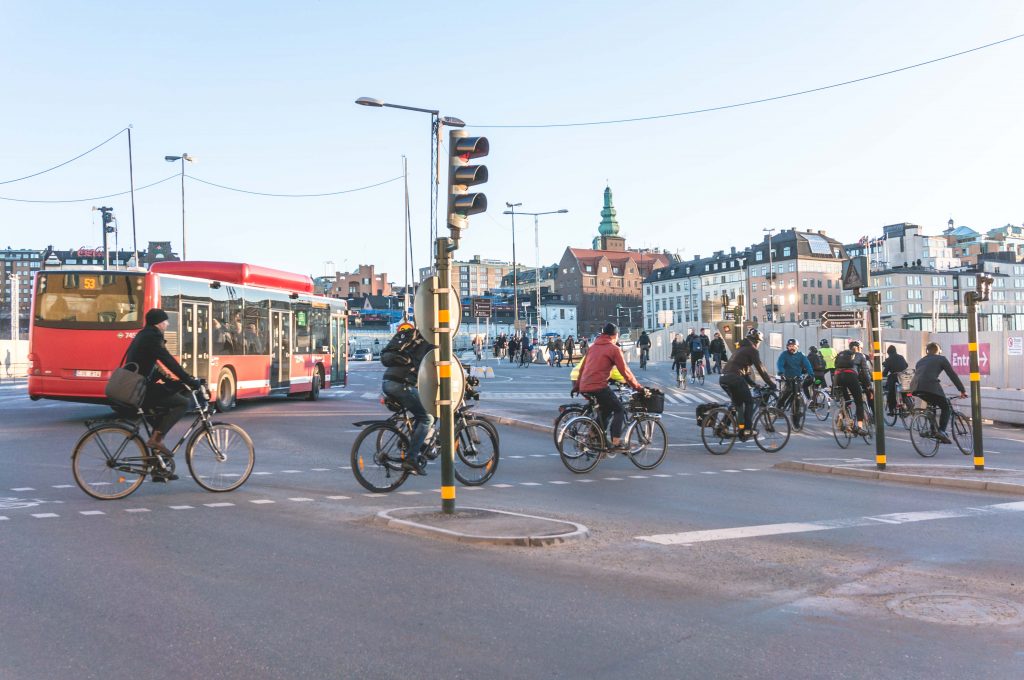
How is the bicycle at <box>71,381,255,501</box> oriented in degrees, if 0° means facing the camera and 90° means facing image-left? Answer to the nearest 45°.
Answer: approximately 270°

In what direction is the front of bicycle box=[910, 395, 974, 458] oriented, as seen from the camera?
facing away from the viewer and to the right of the viewer

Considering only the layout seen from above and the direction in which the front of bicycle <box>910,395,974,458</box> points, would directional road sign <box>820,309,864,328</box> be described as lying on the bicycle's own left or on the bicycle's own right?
on the bicycle's own left

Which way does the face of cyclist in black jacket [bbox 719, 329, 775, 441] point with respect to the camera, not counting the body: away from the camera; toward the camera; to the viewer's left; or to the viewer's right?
to the viewer's right

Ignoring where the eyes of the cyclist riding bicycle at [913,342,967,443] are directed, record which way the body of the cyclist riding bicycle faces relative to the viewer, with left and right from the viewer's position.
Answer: facing away from the viewer and to the right of the viewer

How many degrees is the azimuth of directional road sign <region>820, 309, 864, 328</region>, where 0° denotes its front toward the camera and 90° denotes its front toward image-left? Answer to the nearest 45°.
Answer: approximately 0°

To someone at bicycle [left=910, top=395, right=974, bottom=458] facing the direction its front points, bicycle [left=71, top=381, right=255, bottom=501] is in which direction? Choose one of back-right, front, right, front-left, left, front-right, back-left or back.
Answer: back

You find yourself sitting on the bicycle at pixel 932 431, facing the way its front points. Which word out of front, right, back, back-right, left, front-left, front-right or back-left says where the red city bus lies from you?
back-left

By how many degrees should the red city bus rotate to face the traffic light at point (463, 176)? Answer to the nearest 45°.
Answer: approximately 135° to its right

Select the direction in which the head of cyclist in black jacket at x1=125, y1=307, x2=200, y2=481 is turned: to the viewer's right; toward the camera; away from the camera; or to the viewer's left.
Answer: to the viewer's right
